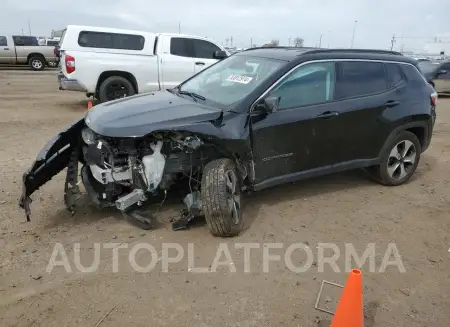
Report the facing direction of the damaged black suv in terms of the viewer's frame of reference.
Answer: facing the viewer and to the left of the viewer

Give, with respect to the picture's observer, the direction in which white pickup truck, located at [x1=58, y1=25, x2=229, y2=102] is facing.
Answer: facing to the right of the viewer

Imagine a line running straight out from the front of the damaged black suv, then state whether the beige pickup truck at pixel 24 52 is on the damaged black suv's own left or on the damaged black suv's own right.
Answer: on the damaged black suv's own right

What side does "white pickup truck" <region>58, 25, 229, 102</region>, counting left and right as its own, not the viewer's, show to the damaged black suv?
right

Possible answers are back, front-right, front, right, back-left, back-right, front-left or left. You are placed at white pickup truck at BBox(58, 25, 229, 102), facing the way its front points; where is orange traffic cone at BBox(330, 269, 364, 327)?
right
